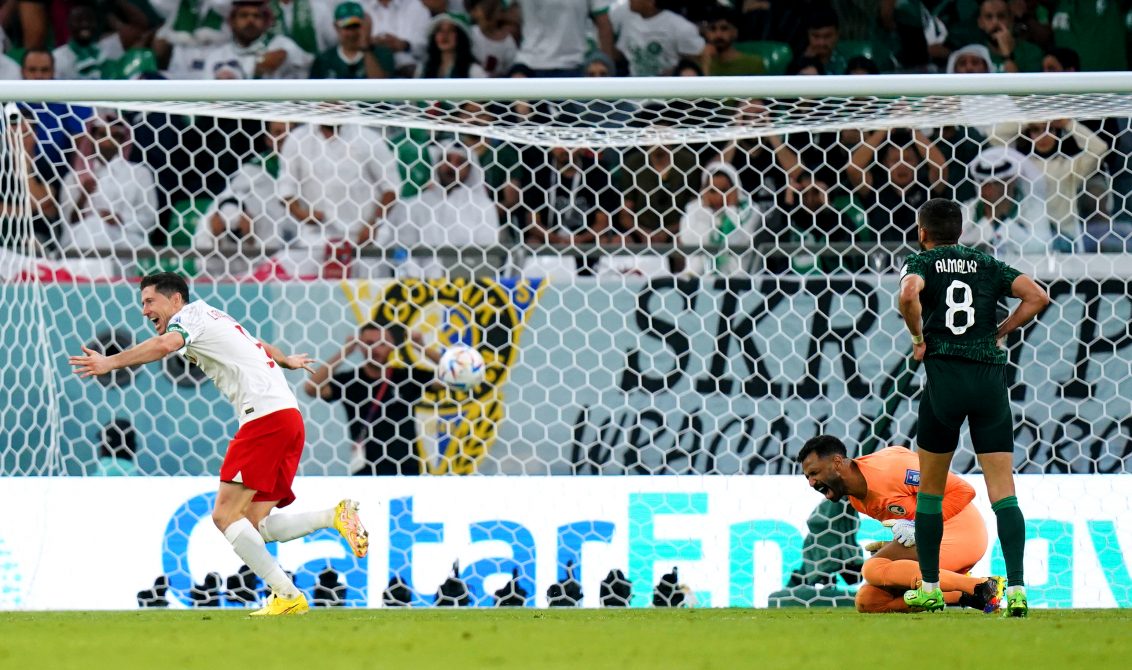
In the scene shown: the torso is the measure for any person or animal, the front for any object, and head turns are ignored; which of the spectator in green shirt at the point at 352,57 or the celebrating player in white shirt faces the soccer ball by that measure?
the spectator in green shirt

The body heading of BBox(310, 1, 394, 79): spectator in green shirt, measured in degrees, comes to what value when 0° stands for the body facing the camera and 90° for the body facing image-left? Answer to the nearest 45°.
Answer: approximately 0°

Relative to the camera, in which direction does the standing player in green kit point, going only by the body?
away from the camera

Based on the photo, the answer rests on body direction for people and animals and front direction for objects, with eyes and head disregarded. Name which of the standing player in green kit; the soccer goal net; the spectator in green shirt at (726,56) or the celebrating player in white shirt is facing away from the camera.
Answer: the standing player in green kit

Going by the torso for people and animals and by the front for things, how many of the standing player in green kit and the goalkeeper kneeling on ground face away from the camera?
1

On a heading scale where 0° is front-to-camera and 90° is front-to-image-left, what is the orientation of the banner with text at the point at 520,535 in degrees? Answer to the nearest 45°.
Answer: approximately 0°

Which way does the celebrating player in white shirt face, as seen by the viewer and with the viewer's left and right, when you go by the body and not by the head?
facing to the left of the viewer

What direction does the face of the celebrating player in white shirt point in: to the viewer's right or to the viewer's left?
to the viewer's left

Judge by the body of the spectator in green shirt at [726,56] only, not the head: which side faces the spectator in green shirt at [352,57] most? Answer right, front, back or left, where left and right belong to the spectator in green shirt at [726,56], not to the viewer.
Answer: right

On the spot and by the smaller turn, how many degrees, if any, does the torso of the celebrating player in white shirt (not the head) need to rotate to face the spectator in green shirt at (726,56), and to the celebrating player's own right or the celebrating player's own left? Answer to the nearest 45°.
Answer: approximately 135° to the celebrating player's own right

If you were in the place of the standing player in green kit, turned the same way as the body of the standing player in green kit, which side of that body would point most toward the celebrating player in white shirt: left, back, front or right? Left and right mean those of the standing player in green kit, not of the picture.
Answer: left

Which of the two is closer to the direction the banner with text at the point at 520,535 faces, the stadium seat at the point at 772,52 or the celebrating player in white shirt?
the celebrating player in white shirt
